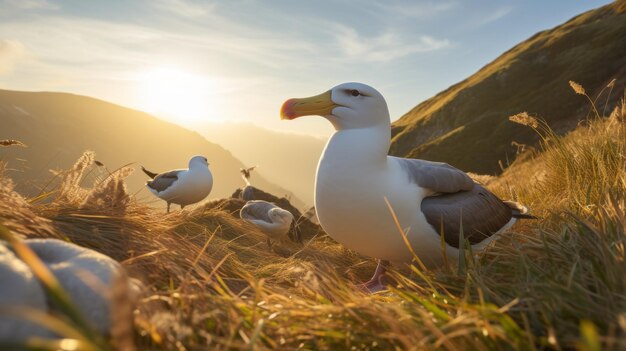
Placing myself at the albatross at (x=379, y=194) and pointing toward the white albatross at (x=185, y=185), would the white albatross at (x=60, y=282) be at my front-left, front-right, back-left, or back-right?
back-left

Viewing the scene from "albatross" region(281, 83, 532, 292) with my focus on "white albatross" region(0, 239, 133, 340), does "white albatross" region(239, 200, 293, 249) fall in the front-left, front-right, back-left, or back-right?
back-right

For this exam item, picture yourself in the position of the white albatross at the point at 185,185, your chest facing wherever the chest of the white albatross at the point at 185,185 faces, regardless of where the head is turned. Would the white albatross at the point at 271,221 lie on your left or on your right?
on your right

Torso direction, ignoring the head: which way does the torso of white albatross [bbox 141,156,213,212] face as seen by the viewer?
to the viewer's right

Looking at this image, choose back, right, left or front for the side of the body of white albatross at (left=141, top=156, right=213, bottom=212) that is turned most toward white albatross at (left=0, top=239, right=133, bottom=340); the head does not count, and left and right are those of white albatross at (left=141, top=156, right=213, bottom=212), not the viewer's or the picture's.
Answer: right

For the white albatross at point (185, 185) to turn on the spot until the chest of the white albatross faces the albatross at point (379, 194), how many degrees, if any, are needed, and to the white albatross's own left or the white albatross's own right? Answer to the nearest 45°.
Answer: approximately 90° to the white albatross's own right
